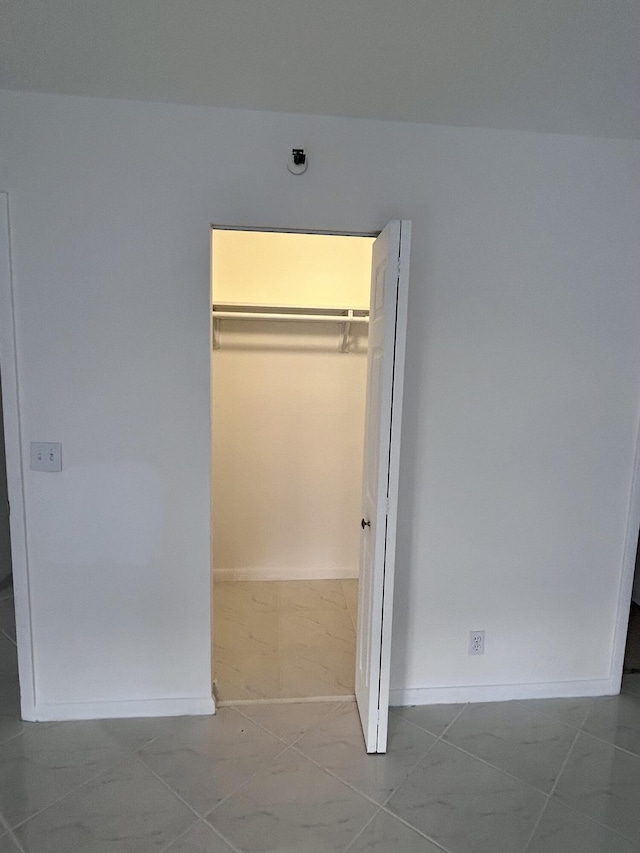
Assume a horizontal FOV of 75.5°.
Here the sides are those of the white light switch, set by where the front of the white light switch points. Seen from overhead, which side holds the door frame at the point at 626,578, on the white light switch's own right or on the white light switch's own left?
on the white light switch's own left

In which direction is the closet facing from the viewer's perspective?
toward the camera

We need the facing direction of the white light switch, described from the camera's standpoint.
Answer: facing the viewer

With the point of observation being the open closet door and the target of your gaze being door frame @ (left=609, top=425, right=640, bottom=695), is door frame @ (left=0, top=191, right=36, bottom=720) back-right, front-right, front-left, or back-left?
back-left

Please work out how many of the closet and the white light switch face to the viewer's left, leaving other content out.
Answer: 0

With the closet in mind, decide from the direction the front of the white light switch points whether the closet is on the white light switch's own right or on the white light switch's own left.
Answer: on the white light switch's own left

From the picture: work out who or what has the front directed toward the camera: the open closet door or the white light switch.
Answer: the white light switch

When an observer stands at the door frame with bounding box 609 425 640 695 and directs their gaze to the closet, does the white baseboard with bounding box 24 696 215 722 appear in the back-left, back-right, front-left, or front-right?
front-left
